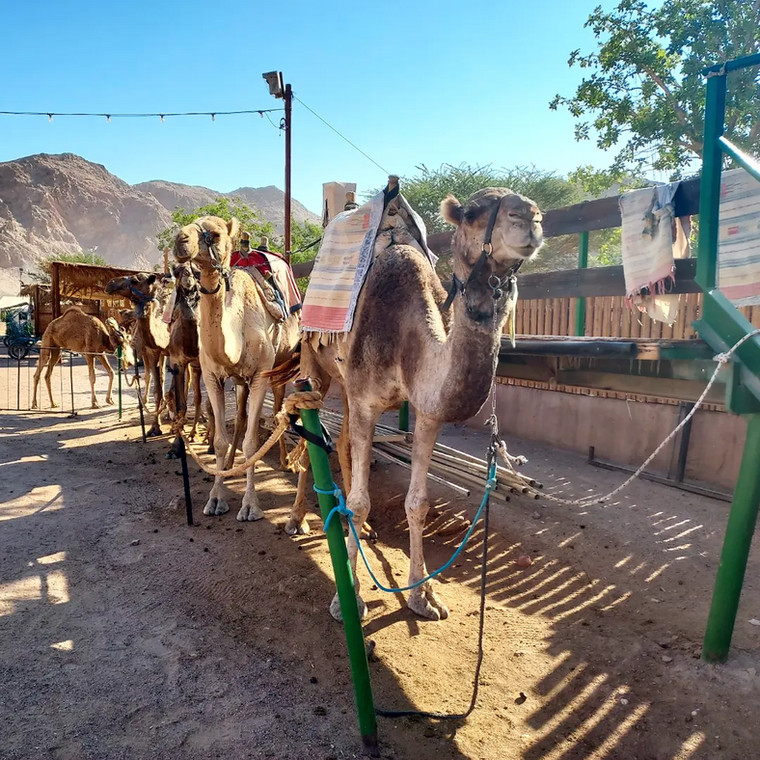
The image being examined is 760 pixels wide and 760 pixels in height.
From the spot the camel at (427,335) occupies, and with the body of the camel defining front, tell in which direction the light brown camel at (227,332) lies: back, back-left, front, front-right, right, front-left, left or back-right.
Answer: back

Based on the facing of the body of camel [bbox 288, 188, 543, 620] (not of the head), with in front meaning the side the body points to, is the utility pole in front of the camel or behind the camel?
behind

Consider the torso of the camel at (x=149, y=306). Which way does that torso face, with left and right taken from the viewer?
facing the viewer and to the left of the viewer

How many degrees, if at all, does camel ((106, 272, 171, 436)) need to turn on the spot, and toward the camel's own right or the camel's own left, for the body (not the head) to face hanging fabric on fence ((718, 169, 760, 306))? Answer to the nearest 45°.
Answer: approximately 45° to the camel's own left

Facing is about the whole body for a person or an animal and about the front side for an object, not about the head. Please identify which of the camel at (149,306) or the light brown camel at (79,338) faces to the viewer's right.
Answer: the light brown camel

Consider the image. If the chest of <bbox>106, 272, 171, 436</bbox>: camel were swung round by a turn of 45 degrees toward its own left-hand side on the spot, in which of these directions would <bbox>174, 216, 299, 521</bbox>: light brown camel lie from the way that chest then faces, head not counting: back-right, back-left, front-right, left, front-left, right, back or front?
front

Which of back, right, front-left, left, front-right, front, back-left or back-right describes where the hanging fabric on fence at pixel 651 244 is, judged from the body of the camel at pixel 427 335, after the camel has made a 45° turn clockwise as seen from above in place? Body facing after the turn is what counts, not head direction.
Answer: left

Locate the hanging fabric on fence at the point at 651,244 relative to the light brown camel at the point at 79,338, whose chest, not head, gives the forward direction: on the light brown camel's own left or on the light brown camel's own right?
on the light brown camel's own right

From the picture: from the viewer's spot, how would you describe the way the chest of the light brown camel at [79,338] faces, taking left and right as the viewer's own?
facing to the right of the viewer

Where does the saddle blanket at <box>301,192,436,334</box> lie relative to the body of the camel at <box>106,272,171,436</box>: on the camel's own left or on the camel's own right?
on the camel's own left

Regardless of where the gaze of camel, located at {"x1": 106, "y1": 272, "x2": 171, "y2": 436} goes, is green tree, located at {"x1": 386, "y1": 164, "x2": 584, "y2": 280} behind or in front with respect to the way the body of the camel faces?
behind

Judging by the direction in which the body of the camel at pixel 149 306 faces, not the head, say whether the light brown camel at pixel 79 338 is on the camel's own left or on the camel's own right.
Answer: on the camel's own right

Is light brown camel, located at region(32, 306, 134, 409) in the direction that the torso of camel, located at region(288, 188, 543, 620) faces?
no

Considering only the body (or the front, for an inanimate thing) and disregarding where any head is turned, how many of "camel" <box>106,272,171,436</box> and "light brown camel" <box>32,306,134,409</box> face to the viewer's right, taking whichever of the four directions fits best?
1

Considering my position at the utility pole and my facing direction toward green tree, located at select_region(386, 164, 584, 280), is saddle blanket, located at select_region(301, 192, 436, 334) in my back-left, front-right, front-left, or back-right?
back-right

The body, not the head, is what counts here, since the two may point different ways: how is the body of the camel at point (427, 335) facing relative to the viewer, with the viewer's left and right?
facing the viewer and to the right of the viewer
